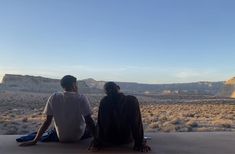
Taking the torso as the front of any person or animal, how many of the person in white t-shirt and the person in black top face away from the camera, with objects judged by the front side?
2

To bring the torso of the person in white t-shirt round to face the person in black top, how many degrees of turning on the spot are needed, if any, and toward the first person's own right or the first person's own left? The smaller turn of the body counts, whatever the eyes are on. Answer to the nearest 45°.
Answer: approximately 135° to the first person's own right

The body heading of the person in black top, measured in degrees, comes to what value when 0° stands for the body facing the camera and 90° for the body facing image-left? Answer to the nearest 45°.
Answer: approximately 180°

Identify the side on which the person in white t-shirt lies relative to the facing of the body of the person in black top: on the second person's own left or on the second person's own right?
on the second person's own left

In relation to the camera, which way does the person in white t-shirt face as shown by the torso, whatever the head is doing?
away from the camera
